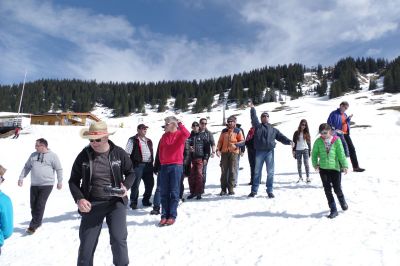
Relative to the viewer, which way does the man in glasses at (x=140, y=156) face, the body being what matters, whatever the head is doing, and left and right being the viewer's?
facing the viewer and to the right of the viewer

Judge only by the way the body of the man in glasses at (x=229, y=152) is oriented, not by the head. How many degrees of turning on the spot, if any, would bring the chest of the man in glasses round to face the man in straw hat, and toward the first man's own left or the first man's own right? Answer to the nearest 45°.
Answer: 0° — they already face them

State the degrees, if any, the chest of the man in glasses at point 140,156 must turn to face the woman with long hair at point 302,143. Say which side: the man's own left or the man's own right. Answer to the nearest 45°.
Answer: approximately 45° to the man's own left

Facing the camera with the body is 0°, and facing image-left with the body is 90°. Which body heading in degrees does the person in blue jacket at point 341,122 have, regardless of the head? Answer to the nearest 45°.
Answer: approximately 315°

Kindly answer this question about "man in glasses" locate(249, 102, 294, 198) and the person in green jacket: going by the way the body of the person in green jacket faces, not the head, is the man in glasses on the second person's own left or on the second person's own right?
on the second person's own right

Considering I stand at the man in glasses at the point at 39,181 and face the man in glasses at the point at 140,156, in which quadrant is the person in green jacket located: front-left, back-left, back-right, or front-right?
front-right

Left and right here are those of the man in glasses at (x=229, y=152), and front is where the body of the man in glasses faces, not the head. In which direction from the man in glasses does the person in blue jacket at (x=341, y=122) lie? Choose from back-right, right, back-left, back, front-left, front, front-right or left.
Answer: left

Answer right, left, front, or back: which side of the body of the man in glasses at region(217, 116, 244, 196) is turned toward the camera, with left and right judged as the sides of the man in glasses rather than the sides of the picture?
front

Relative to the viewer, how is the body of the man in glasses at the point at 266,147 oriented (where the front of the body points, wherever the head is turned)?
toward the camera

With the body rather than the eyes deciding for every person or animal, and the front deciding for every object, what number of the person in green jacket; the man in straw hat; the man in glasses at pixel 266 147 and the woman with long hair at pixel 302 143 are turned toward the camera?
4

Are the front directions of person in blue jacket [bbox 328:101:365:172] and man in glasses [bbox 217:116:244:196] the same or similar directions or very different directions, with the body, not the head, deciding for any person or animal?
same or similar directions

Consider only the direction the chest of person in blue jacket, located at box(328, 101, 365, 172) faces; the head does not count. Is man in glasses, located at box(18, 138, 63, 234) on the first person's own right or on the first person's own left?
on the first person's own right

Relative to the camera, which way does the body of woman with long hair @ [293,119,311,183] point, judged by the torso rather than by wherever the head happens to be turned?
toward the camera
